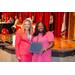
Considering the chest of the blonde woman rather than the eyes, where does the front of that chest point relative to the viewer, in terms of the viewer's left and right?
facing the viewer and to the right of the viewer

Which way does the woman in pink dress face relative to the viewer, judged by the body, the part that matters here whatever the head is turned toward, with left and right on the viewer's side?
facing the viewer and to the left of the viewer

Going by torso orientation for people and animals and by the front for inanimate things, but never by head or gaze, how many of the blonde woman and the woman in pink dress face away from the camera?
0
